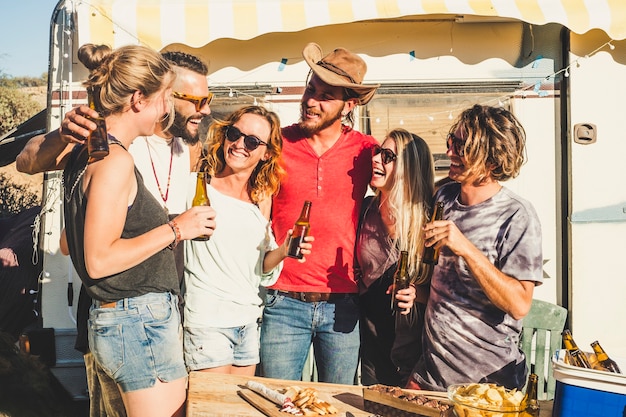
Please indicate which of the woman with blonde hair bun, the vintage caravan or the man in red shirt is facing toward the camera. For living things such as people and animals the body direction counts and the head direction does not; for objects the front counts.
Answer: the man in red shirt

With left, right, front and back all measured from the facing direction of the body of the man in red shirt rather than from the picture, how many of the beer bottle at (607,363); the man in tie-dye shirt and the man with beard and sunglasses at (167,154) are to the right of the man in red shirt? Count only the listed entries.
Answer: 1

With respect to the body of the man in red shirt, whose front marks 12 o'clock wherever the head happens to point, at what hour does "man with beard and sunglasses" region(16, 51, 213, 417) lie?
The man with beard and sunglasses is roughly at 3 o'clock from the man in red shirt.

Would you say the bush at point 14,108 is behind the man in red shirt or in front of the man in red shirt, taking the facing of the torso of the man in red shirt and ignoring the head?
behind

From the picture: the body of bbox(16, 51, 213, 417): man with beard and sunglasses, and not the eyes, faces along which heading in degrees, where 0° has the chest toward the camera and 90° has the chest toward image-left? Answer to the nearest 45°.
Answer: approximately 315°

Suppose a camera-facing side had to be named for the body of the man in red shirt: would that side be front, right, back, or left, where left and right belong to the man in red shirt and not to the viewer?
front

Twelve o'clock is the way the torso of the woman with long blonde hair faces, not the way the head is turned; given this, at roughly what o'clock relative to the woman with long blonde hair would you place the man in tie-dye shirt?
The man in tie-dye shirt is roughly at 9 o'clock from the woman with long blonde hair.

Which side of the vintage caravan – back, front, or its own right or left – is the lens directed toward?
right

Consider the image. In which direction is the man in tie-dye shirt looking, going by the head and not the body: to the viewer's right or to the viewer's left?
to the viewer's left

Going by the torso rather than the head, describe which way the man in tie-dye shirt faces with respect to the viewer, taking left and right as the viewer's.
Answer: facing the viewer and to the left of the viewer

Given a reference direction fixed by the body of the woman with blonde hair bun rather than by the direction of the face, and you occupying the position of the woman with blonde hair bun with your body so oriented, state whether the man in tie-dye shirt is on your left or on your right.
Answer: on your right
